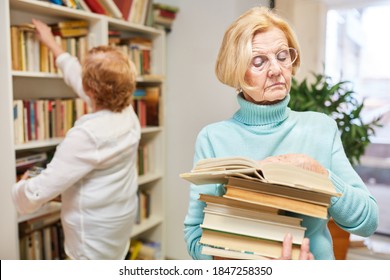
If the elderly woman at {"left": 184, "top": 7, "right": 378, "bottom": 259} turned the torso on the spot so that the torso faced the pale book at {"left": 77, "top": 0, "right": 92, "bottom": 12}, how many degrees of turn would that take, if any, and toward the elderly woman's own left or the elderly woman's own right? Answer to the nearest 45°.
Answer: approximately 135° to the elderly woman's own right

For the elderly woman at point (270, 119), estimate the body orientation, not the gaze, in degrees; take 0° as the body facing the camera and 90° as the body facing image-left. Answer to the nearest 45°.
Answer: approximately 0°

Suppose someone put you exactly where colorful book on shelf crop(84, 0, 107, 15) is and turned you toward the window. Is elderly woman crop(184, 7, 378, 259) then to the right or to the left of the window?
right

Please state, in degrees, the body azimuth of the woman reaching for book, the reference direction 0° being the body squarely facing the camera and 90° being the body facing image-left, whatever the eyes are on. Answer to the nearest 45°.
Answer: approximately 135°

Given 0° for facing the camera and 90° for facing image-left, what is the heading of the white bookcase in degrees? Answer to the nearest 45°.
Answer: approximately 315°

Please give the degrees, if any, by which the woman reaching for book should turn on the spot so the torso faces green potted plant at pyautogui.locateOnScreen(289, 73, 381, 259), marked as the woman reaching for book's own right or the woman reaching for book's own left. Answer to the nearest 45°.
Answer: approximately 135° to the woman reaching for book's own right

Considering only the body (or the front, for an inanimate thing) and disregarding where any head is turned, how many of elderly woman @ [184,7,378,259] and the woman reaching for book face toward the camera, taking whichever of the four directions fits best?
1

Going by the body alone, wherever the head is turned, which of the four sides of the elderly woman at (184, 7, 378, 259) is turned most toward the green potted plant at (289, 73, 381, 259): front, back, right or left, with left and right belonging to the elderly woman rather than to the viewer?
back
